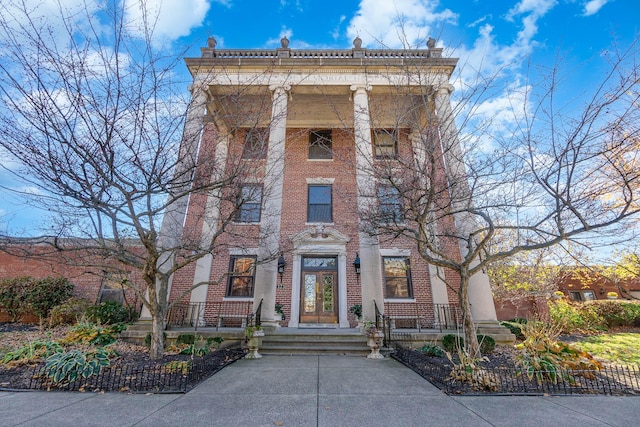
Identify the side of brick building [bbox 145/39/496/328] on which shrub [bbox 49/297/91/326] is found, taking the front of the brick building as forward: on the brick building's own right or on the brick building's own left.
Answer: on the brick building's own right

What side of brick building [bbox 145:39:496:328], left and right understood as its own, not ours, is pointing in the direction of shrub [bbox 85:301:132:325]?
right

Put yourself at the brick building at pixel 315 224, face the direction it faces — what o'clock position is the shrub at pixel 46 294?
The shrub is roughly at 3 o'clock from the brick building.

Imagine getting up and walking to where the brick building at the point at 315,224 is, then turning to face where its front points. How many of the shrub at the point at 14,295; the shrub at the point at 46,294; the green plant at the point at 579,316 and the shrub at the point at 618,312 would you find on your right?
2

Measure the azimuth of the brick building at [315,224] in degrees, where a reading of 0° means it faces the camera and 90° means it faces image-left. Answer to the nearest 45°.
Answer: approximately 0°

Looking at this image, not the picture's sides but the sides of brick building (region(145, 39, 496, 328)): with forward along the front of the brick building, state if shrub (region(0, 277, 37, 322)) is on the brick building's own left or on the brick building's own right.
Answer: on the brick building's own right

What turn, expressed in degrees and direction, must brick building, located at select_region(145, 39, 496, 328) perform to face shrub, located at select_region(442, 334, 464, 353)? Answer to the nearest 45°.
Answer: approximately 45° to its left

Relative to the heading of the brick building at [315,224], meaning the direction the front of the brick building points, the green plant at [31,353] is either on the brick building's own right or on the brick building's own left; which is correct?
on the brick building's own right
